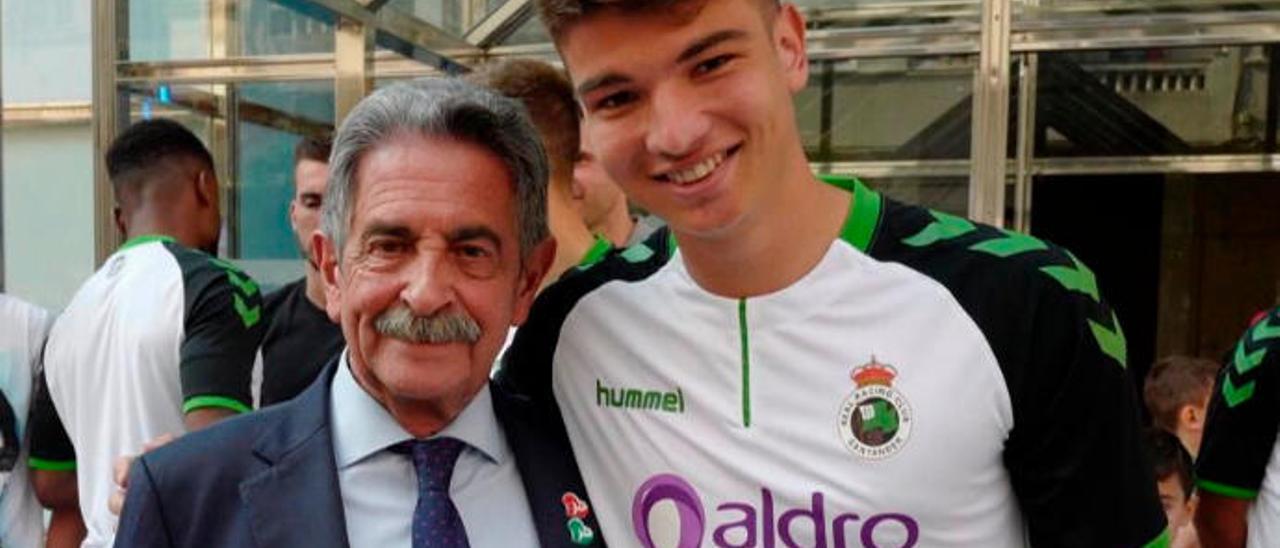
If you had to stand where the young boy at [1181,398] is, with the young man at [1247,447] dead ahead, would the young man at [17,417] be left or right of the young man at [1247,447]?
right

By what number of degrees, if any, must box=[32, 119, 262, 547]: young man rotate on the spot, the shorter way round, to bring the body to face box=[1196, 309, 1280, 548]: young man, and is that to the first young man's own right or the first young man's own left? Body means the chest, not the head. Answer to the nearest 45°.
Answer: approximately 90° to the first young man's own right

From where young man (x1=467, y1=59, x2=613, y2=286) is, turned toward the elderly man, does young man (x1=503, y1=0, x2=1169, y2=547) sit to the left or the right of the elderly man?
left

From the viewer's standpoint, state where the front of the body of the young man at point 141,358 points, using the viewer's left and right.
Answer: facing away from the viewer and to the right of the viewer

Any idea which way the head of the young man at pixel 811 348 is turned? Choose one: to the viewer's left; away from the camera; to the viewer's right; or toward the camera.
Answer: toward the camera

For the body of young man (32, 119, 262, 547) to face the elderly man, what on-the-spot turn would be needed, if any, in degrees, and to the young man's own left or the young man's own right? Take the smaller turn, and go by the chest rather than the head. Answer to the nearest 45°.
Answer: approximately 135° to the young man's own right

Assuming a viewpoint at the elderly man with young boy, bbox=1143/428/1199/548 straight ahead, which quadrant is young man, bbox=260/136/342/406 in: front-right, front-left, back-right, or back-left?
front-left

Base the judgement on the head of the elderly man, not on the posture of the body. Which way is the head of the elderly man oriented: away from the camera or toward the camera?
toward the camera

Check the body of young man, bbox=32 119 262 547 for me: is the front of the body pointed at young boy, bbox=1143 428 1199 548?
no
